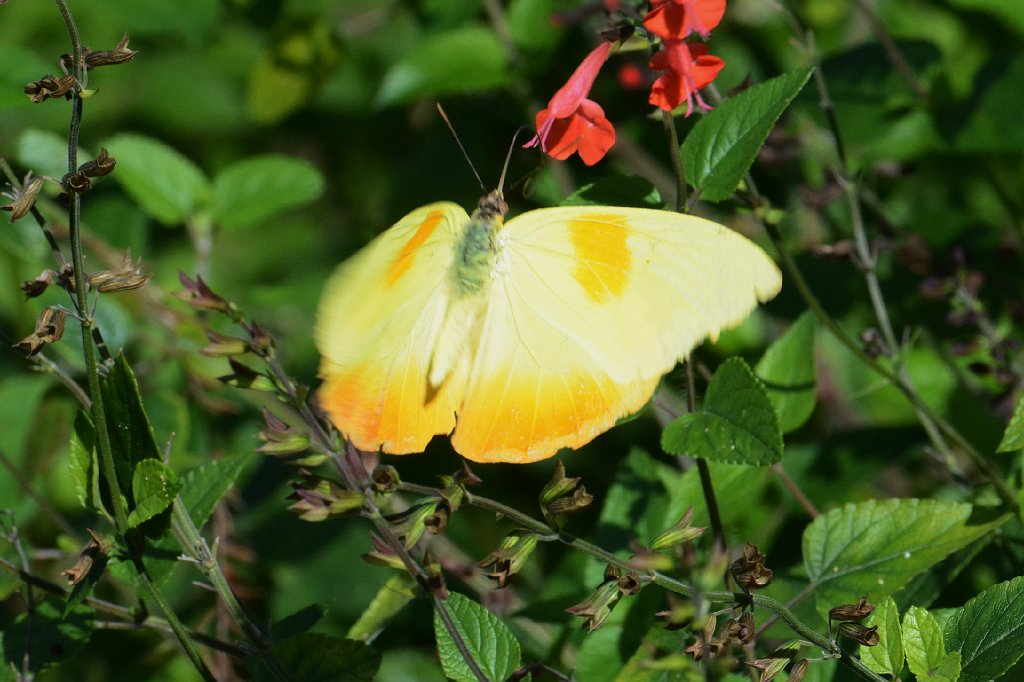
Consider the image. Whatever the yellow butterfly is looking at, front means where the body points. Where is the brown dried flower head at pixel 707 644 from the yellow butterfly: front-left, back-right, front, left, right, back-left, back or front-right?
back

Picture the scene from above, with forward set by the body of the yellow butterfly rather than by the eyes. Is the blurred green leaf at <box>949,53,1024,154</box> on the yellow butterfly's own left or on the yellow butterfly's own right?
on the yellow butterfly's own right

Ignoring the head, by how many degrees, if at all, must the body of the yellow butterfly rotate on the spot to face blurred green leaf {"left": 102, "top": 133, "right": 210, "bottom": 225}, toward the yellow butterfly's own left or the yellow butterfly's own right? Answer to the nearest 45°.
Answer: approximately 45° to the yellow butterfly's own left

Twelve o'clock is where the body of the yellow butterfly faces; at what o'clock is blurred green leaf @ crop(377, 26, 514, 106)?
The blurred green leaf is roughly at 12 o'clock from the yellow butterfly.

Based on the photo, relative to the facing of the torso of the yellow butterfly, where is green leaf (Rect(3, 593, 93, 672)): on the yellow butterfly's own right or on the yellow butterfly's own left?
on the yellow butterfly's own left

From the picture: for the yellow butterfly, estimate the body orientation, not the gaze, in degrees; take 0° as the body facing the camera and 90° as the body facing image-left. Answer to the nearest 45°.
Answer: approximately 180°
